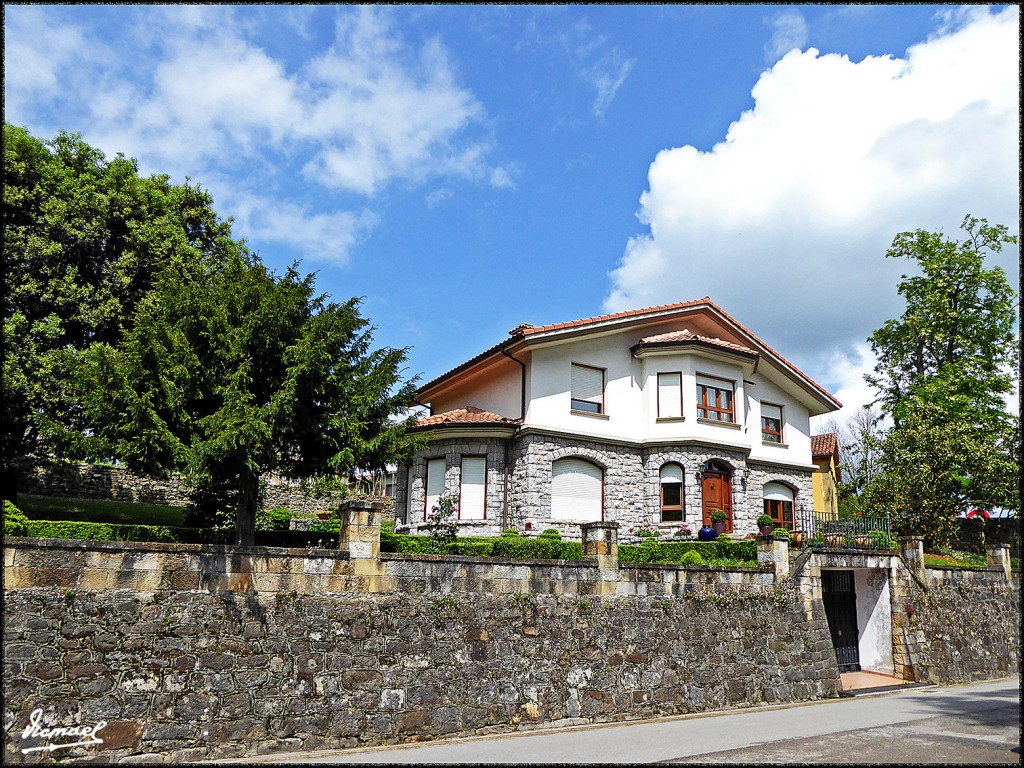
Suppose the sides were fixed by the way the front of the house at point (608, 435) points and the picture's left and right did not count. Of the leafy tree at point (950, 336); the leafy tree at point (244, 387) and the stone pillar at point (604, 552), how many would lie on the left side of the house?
1

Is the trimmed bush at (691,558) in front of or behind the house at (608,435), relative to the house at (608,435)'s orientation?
in front

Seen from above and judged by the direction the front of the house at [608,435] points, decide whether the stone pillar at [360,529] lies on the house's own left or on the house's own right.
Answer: on the house's own right

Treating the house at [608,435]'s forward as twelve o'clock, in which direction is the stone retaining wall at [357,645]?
The stone retaining wall is roughly at 2 o'clock from the house.

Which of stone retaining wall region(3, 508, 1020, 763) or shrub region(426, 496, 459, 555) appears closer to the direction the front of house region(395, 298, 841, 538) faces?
the stone retaining wall

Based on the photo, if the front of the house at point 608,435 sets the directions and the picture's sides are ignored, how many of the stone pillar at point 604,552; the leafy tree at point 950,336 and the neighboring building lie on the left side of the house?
2

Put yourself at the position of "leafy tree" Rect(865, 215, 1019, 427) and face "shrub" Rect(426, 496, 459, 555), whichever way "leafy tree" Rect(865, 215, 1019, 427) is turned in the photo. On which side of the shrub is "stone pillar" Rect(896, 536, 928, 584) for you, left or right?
left

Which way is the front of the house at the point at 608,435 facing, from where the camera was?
facing the viewer and to the right of the viewer

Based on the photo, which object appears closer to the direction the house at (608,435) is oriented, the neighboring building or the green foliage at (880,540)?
the green foliage

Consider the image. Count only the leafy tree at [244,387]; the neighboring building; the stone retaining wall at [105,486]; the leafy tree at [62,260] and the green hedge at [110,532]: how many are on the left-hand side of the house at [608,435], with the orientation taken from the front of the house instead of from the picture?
1

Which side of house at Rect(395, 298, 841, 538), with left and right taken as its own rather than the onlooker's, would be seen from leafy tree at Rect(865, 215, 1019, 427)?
left

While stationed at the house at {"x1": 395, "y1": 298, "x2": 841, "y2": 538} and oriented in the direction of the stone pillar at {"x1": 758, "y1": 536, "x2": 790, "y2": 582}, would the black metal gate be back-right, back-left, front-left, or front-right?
front-left

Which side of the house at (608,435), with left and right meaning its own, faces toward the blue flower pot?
front

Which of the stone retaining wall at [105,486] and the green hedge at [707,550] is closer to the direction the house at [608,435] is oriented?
the green hedge

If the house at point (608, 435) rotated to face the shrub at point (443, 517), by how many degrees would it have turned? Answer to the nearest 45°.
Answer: approximately 90° to its right

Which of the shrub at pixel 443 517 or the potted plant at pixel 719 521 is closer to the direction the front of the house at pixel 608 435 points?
the potted plant

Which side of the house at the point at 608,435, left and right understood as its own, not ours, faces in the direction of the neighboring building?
left

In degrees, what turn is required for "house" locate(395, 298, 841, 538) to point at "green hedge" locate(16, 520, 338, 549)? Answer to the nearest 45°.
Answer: approximately 90° to its right

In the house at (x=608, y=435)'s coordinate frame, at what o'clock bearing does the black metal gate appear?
The black metal gate is roughly at 11 o'clock from the house.

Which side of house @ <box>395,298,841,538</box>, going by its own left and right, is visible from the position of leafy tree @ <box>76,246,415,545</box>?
right
